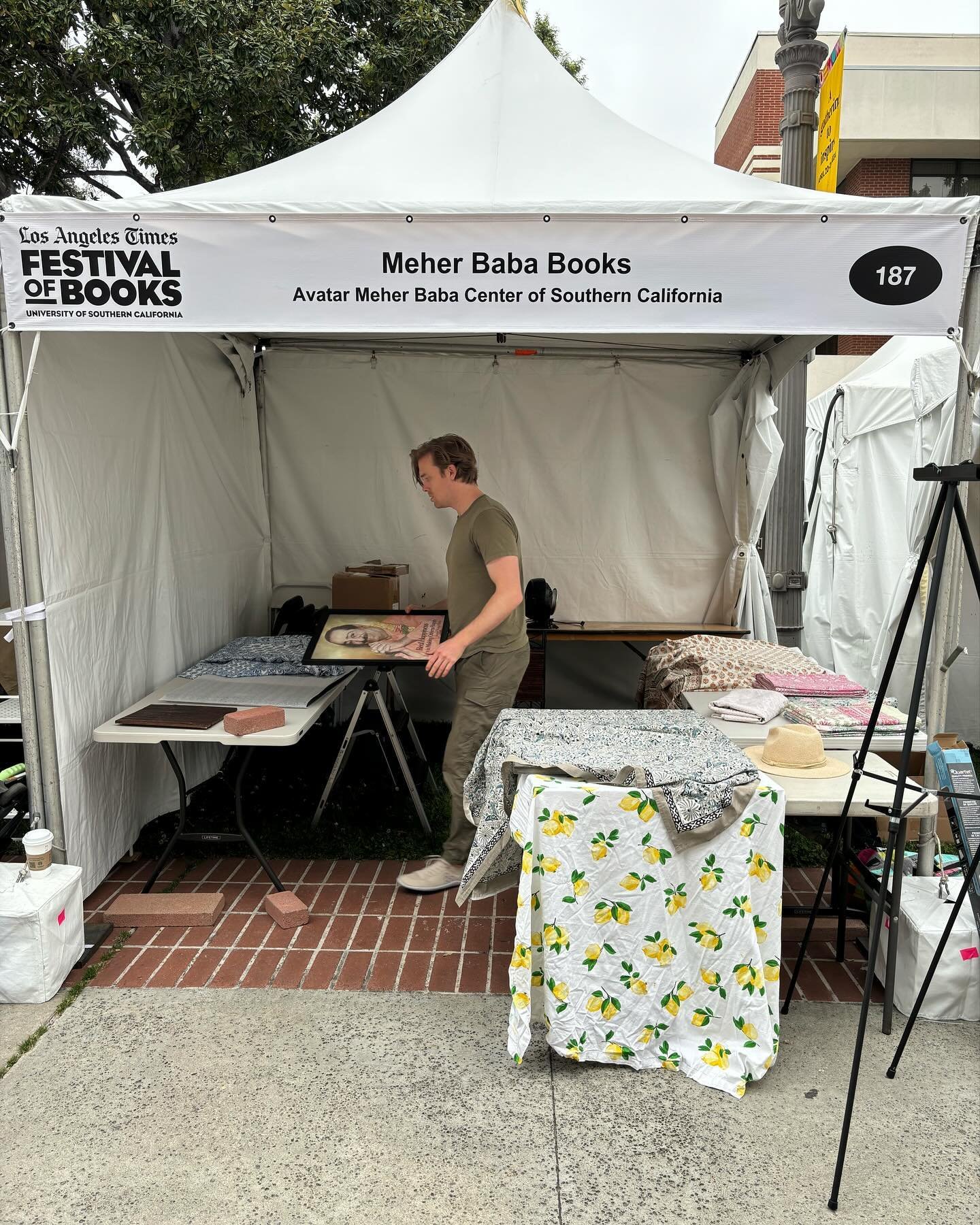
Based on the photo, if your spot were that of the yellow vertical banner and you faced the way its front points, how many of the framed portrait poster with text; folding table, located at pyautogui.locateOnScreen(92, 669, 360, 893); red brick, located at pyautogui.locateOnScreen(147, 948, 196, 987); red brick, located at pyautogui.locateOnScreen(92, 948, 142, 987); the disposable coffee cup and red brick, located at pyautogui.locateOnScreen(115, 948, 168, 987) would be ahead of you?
6

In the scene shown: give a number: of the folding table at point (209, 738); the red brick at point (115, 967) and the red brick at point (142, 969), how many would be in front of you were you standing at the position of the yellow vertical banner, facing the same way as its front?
3

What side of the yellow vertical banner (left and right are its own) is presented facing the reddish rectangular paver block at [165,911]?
front

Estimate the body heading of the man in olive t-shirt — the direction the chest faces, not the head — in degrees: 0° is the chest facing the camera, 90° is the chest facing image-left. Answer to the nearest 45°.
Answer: approximately 90°

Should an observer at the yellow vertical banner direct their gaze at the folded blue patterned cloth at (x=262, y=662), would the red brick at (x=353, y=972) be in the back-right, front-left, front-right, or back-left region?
front-left

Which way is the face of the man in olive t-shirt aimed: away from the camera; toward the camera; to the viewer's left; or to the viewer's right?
to the viewer's left

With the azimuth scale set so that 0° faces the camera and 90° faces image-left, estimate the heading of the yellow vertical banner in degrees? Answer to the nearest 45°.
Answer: approximately 45°

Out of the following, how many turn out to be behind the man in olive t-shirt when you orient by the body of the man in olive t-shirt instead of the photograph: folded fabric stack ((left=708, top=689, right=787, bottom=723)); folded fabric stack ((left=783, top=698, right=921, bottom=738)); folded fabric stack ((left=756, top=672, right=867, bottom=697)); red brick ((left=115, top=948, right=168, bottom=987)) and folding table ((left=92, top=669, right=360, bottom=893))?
3

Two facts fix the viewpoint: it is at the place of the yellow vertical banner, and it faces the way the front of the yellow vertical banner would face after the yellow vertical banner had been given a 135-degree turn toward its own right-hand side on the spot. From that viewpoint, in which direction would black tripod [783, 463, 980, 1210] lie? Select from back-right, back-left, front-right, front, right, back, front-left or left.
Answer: back

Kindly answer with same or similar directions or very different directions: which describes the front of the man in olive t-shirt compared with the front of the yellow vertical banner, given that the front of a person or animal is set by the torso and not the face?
same or similar directions

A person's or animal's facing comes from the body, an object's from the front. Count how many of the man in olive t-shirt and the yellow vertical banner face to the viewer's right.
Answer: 0

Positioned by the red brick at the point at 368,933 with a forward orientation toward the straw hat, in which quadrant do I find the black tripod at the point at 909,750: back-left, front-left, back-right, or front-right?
front-right

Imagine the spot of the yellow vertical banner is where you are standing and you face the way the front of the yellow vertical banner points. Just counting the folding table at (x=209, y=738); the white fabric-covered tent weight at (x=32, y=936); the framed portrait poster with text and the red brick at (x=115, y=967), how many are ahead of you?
4

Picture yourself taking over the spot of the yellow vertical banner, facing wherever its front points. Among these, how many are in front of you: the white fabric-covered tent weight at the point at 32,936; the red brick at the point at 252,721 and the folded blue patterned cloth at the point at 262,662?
3

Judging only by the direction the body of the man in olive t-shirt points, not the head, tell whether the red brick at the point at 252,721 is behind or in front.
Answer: in front
